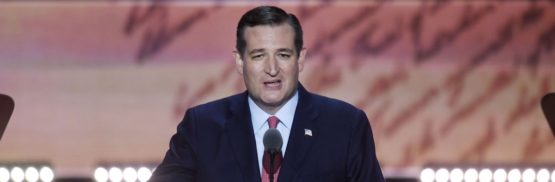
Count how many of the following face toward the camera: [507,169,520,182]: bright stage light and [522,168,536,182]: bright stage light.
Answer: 2
